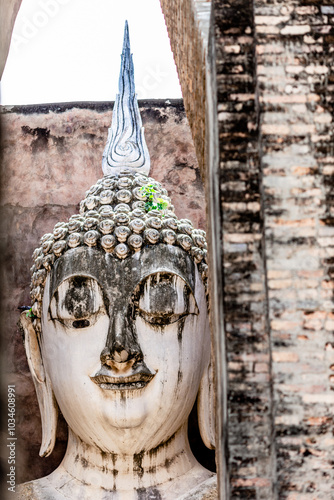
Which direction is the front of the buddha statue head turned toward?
toward the camera
